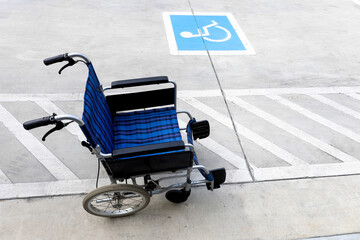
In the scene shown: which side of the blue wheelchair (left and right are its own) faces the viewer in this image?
right
